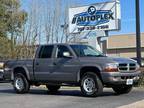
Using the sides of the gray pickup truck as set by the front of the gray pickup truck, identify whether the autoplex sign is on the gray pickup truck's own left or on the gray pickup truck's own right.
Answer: on the gray pickup truck's own left

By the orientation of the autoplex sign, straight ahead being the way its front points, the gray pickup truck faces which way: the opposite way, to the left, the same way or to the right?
to the left

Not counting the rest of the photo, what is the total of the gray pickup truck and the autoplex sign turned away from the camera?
0

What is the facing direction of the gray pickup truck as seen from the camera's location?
facing the viewer and to the right of the viewer

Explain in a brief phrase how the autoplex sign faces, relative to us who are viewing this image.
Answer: facing the viewer and to the left of the viewer

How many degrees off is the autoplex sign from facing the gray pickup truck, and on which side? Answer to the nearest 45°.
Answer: approximately 45° to its left
